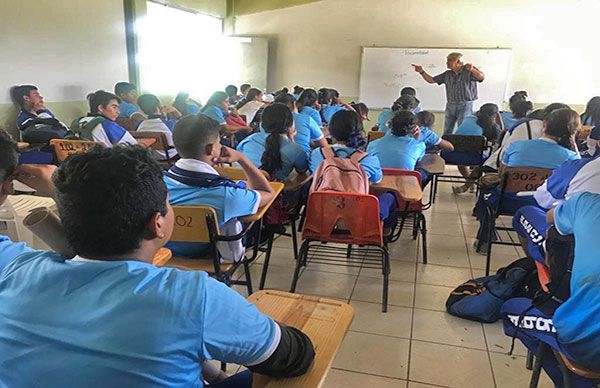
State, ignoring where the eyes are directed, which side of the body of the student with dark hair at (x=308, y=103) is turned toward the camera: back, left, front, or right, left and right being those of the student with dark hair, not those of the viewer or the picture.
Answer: back

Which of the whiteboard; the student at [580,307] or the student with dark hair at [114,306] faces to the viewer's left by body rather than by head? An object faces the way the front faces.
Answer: the student

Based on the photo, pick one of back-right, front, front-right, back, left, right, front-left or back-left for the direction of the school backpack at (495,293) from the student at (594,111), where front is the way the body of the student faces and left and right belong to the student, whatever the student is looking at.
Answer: back-left

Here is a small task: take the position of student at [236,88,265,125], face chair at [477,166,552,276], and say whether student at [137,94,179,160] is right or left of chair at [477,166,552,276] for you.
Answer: right

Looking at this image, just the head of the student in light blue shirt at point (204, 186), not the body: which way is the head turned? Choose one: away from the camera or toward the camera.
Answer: away from the camera

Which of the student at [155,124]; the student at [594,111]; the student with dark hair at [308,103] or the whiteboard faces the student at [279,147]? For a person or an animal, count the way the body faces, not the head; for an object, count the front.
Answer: the whiteboard

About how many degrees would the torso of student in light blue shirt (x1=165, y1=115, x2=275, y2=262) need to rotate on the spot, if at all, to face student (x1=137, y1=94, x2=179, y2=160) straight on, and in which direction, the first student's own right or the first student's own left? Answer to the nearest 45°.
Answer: approximately 45° to the first student's own left

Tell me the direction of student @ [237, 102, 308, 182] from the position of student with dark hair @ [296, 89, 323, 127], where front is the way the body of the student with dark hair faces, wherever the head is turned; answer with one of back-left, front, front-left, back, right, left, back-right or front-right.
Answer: back

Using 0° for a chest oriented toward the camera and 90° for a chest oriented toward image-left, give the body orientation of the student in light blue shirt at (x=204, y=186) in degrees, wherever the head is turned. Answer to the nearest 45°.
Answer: approximately 225°

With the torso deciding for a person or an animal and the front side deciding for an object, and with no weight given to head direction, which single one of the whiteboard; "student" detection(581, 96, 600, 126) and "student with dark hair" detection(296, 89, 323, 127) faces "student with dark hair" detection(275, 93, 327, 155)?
the whiteboard

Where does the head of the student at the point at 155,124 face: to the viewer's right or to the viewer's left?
to the viewer's right

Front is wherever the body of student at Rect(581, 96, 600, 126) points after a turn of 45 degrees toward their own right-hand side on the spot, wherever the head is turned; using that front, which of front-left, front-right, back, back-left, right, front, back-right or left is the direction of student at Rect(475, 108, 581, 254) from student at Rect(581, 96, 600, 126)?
back
